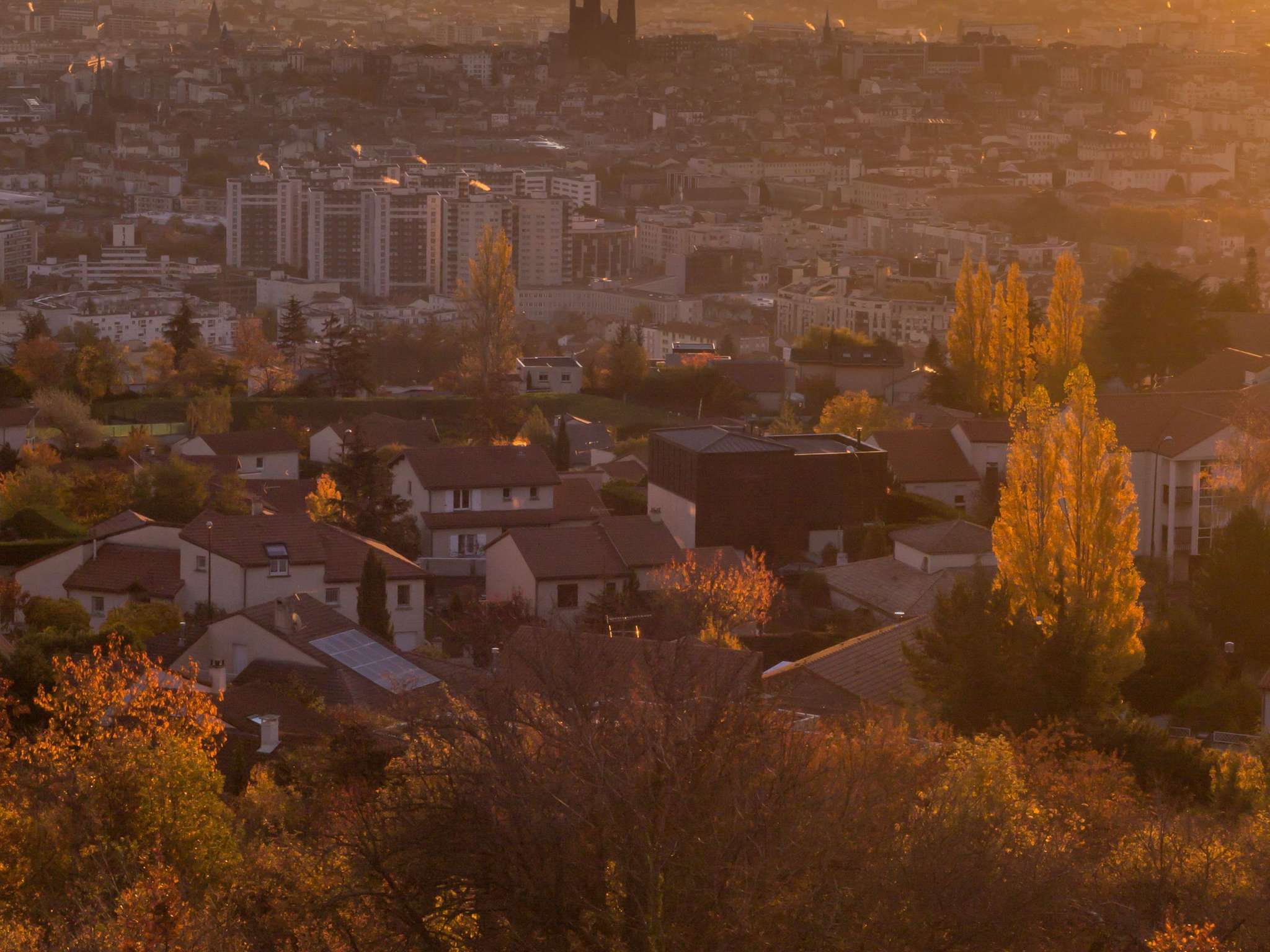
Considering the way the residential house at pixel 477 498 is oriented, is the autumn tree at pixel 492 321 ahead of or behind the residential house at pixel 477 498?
behind

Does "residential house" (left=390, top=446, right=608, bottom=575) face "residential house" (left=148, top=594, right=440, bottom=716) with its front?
yes

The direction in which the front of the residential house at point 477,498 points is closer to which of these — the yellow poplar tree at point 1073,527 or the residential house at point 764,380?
the yellow poplar tree

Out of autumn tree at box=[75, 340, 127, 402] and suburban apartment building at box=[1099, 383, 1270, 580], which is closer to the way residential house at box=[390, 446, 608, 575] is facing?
the suburban apartment building

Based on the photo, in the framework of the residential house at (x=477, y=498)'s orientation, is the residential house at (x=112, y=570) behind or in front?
in front

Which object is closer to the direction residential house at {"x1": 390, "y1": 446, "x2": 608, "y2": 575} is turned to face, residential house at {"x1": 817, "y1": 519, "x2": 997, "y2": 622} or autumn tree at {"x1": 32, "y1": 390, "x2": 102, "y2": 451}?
the residential house

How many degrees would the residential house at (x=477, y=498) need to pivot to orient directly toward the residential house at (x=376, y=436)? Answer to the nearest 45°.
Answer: approximately 180°

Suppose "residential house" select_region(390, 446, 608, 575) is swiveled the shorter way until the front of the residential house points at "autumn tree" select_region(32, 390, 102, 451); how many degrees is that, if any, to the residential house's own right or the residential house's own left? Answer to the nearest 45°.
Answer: approximately 135° to the residential house's own right

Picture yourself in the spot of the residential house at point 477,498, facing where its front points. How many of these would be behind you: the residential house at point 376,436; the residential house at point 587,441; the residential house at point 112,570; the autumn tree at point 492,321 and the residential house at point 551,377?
4

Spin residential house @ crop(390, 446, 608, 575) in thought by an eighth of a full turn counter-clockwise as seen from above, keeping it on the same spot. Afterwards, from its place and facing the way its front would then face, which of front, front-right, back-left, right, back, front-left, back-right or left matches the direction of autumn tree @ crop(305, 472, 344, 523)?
right

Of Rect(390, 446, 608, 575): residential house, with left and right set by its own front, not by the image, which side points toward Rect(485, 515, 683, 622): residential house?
front

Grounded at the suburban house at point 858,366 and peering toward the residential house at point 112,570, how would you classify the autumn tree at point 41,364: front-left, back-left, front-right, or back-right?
front-right

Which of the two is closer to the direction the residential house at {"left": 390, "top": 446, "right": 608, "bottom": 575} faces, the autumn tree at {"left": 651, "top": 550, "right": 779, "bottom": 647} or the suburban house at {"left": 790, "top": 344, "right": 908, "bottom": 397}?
the autumn tree

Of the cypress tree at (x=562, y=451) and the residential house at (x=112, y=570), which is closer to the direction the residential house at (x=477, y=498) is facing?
the residential house

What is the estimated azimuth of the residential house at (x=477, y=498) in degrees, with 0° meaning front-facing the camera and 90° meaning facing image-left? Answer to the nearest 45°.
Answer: approximately 0°

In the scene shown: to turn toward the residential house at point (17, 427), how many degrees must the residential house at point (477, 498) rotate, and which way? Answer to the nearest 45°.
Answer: approximately 135° to its right

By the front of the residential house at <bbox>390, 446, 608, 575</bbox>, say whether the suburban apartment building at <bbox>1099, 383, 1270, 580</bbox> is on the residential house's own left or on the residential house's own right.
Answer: on the residential house's own left

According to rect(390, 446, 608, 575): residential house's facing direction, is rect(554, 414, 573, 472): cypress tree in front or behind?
behind
